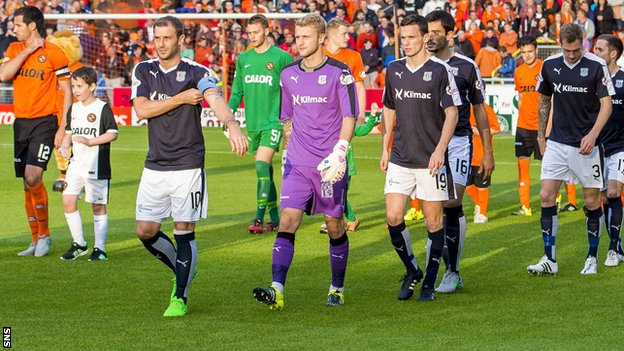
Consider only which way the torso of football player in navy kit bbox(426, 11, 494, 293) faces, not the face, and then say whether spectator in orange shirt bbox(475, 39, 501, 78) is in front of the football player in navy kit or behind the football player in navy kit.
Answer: behind

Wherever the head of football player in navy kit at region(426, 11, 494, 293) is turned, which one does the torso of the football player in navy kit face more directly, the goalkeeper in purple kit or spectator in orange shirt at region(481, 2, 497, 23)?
the goalkeeper in purple kit

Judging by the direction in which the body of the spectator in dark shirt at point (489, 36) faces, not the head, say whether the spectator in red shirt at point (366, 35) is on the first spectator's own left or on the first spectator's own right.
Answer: on the first spectator's own right

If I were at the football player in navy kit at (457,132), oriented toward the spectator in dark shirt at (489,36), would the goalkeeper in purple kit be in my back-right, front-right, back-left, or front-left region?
back-left

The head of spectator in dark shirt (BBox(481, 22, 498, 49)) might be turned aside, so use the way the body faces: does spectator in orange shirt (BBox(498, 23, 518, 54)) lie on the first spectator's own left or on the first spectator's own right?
on the first spectator's own left

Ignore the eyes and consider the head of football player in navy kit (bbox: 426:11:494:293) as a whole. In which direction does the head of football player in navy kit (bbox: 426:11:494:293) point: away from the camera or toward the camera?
toward the camera

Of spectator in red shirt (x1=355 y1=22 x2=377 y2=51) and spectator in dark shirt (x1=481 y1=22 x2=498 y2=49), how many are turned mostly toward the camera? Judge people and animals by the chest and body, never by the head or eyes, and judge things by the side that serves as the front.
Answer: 2

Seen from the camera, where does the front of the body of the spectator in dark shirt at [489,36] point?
toward the camera

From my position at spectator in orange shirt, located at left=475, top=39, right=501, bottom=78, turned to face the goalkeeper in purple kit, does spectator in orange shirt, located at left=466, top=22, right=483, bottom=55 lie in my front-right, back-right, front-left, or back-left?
back-right

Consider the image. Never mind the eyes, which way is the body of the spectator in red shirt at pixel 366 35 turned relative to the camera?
toward the camera

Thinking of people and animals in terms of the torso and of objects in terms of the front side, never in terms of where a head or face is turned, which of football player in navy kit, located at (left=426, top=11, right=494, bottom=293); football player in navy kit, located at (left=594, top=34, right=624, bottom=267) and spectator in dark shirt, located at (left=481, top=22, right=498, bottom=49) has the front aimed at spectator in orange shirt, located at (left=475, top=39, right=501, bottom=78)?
spectator in dark shirt, located at (left=481, top=22, right=498, bottom=49)

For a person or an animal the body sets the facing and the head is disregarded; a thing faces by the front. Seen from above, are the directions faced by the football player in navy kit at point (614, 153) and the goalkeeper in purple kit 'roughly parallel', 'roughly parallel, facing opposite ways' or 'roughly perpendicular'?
roughly parallel

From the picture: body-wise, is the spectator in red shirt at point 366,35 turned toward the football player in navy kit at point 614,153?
yes

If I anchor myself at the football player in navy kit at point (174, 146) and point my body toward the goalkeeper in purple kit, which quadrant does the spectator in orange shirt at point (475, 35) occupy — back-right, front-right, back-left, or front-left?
front-left

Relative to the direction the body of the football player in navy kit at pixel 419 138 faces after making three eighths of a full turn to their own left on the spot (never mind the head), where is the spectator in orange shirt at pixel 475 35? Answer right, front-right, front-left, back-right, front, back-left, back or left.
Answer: left
